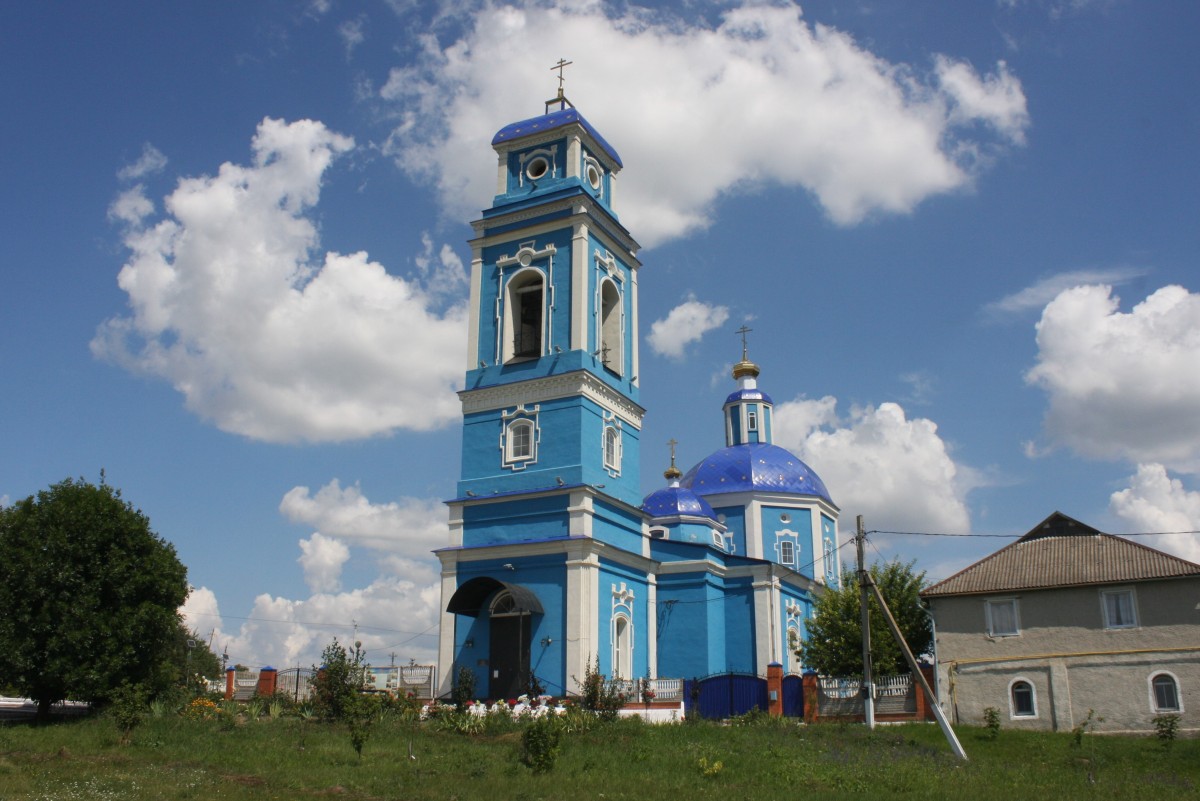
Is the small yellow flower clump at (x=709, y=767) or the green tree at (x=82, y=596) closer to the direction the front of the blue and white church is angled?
the green tree

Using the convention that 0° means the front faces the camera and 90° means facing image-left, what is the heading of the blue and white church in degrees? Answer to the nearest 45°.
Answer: approximately 45°

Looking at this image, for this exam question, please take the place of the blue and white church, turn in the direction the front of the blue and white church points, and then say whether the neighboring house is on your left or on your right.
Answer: on your left

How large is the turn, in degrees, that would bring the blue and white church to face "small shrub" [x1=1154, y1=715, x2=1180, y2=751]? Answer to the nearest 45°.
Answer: approximately 90° to its left

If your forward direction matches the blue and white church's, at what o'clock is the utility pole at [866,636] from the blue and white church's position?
The utility pole is roughly at 9 o'clock from the blue and white church.

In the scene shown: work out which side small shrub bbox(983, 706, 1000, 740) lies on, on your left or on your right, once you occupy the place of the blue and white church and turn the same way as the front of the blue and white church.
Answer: on your left

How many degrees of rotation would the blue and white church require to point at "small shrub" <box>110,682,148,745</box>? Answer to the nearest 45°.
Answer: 0° — it already faces it

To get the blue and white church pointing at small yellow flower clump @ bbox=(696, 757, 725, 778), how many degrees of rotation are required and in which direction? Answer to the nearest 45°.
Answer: approximately 45° to its left
